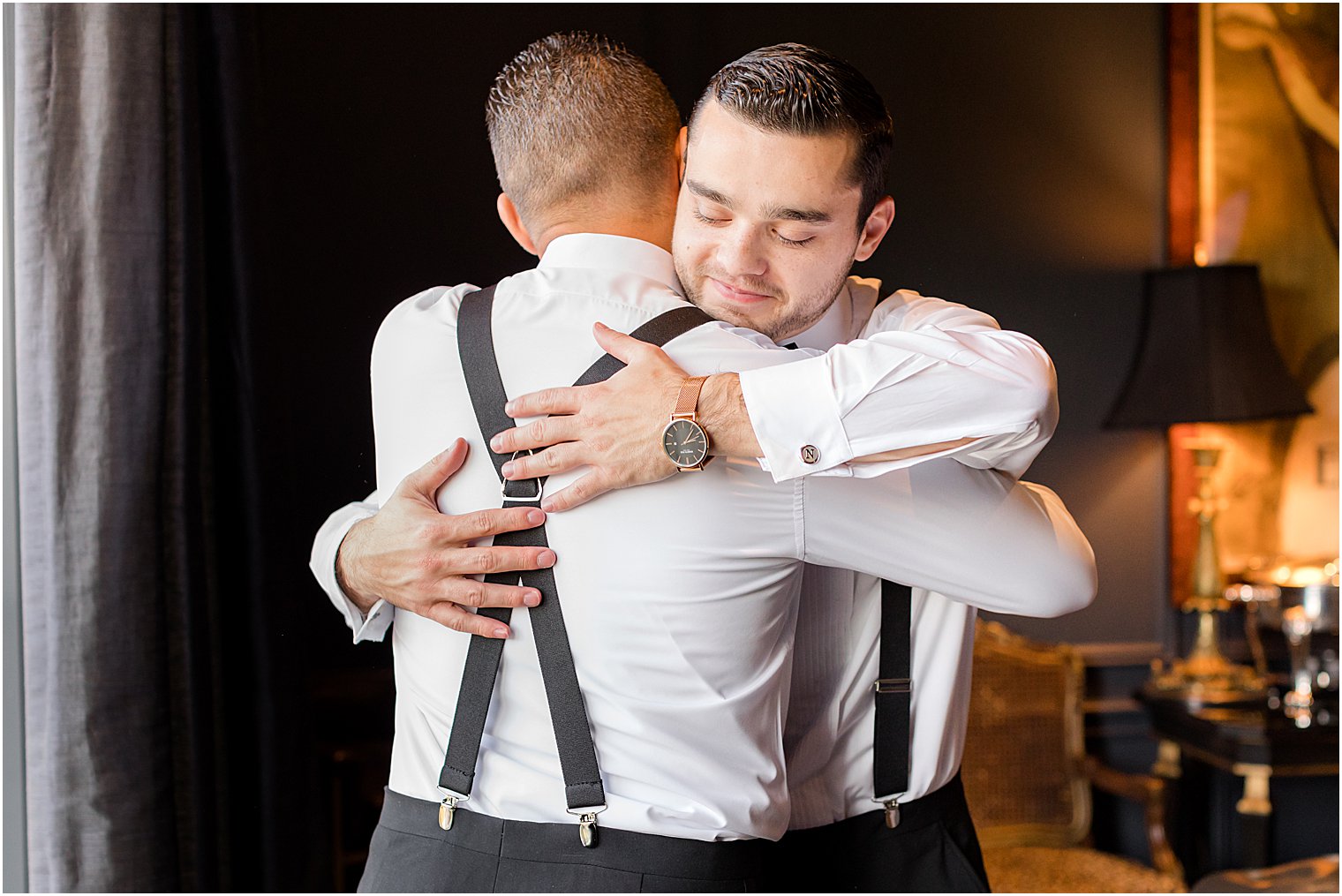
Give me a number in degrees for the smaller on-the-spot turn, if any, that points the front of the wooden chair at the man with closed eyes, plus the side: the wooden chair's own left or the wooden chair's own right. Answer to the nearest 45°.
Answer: approximately 45° to the wooden chair's own right

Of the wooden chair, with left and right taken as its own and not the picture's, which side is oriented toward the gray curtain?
right

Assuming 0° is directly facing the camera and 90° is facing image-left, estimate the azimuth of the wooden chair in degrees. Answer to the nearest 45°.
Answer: approximately 315°

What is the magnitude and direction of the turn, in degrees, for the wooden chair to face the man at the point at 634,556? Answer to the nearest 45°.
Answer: approximately 45° to its right
